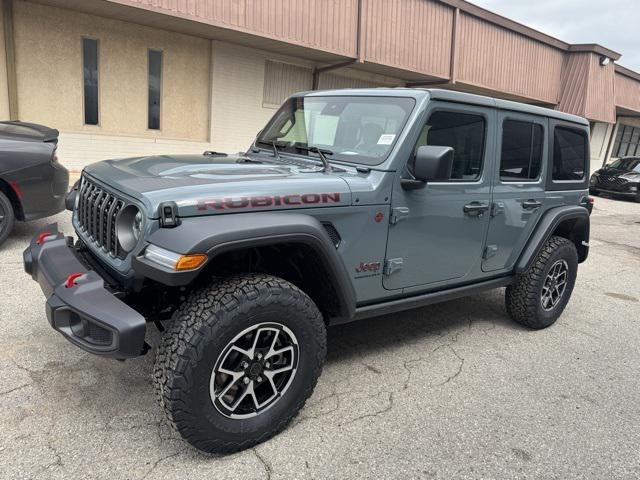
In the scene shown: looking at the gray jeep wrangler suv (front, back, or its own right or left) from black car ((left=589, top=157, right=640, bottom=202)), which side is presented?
back

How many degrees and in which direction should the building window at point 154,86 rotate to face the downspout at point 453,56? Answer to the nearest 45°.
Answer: approximately 90° to its left

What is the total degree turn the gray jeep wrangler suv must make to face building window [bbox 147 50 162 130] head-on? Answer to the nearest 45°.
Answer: approximately 135° to its right

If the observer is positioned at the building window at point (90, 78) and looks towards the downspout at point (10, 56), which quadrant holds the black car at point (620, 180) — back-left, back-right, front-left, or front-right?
back-left

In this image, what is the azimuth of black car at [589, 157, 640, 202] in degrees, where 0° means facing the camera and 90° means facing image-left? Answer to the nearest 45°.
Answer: approximately 45°

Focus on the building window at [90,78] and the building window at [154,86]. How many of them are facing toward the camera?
2

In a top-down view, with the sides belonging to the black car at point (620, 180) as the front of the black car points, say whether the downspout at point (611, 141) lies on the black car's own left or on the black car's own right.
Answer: on the black car's own right

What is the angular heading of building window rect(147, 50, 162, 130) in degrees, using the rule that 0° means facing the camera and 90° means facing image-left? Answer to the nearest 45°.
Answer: approximately 0°
